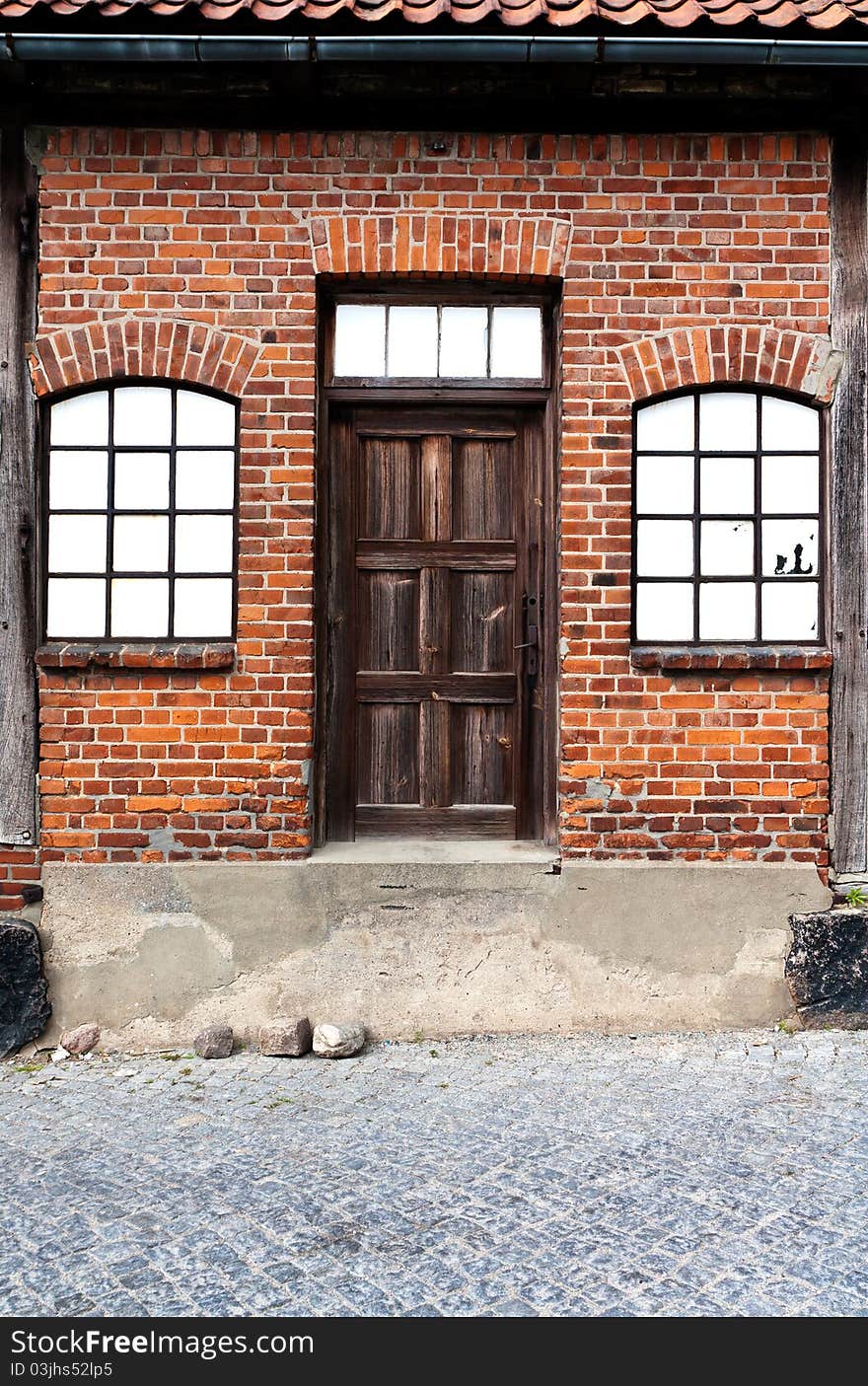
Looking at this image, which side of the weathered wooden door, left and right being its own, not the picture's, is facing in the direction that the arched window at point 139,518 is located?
right

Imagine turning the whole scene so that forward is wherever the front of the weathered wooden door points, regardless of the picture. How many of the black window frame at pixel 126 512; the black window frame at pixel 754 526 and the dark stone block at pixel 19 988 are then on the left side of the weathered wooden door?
1

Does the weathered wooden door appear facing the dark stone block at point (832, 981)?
no

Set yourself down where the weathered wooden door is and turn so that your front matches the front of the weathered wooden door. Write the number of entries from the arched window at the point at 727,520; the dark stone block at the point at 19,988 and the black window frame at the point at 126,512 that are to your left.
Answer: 1

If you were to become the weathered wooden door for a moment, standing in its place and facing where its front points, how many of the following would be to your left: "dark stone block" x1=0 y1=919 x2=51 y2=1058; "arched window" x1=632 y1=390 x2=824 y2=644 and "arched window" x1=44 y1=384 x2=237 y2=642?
1

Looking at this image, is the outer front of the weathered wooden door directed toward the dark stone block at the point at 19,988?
no

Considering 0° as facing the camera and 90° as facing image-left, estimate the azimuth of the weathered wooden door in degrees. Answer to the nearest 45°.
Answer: approximately 0°

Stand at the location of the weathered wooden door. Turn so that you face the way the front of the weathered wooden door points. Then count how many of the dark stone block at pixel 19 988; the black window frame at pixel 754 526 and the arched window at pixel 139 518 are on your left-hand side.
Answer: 1

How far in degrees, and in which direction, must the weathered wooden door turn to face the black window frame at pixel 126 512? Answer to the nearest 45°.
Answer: approximately 90° to its right

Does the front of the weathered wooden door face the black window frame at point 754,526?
no
